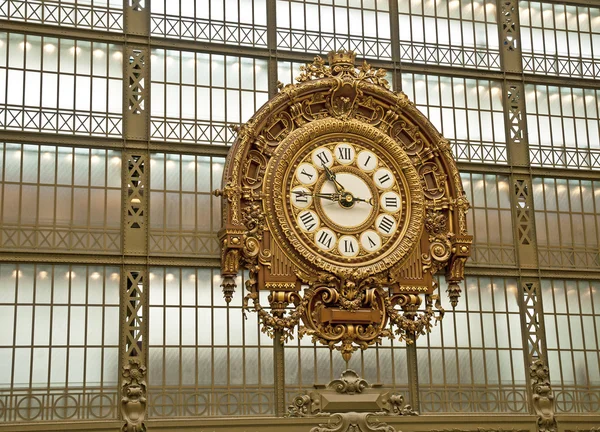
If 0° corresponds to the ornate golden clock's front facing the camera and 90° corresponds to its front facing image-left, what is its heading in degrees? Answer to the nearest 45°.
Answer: approximately 0°
